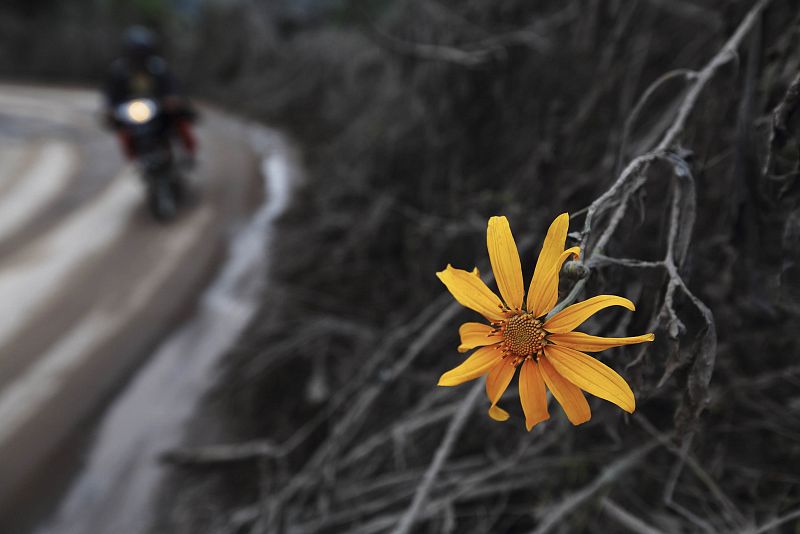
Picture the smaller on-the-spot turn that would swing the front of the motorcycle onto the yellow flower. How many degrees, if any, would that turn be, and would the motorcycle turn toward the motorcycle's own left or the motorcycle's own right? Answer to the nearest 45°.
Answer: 0° — it already faces it

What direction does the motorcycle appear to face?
toward the camera
